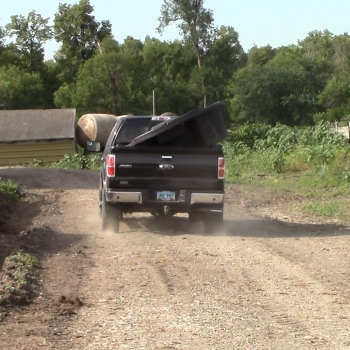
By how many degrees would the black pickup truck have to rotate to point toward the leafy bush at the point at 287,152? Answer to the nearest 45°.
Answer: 0° — it already faces it

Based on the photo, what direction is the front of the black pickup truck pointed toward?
away from the camera
